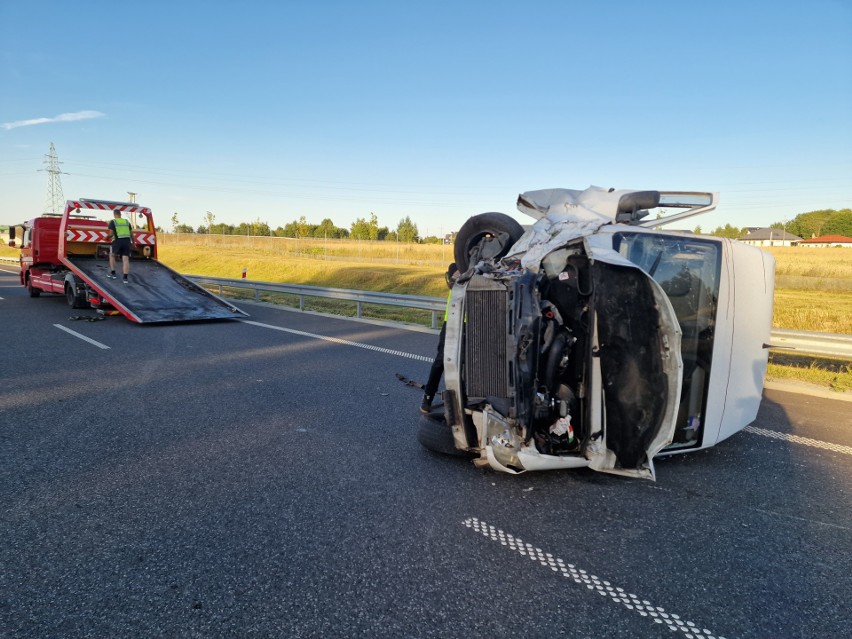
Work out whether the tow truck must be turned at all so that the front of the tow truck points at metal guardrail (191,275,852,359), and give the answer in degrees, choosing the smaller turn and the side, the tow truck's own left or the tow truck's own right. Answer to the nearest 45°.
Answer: approximately 180°

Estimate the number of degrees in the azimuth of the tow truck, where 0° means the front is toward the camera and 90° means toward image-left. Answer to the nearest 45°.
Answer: approximately 135°

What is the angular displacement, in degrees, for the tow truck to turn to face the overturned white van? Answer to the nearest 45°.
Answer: approximately 135° to its left

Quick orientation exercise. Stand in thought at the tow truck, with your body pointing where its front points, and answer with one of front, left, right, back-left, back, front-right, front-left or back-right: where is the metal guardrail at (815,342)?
back
